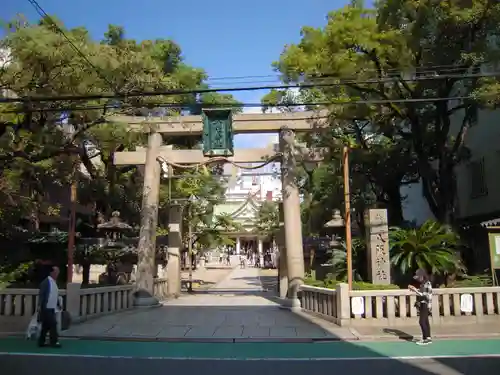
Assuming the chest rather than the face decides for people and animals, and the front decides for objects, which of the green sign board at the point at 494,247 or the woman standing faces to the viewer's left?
the woman standing

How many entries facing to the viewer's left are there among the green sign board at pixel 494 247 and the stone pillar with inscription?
0

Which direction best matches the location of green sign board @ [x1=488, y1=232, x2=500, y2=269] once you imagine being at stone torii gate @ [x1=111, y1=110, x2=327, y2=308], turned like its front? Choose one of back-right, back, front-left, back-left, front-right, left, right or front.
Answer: front-left

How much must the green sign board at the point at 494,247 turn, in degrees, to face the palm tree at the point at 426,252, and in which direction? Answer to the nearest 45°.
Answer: approximately 135° to its right

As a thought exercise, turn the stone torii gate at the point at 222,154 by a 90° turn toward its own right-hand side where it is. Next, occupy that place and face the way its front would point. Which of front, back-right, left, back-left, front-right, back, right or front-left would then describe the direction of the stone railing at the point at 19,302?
front-left

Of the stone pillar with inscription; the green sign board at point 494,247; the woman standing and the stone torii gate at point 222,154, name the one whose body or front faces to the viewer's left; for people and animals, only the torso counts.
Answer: the woman standing

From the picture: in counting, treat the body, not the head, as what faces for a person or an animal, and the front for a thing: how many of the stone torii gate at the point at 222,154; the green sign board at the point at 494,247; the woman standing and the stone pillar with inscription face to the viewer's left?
1

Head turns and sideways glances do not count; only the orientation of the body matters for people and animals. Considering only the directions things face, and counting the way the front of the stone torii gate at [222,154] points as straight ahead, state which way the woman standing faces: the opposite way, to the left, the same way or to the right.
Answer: to the right

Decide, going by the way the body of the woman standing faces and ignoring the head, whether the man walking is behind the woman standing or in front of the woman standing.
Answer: in front

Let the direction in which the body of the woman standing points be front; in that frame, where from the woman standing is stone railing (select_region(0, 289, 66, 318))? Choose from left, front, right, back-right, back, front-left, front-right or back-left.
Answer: front

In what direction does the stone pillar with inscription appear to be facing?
toward the camera

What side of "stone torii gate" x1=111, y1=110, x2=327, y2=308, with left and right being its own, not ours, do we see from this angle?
front

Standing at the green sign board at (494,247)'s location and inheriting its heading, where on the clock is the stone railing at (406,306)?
The stone railing is roughly at 2 o'clock from the green sign board.

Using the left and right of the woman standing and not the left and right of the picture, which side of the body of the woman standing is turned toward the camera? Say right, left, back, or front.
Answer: left
